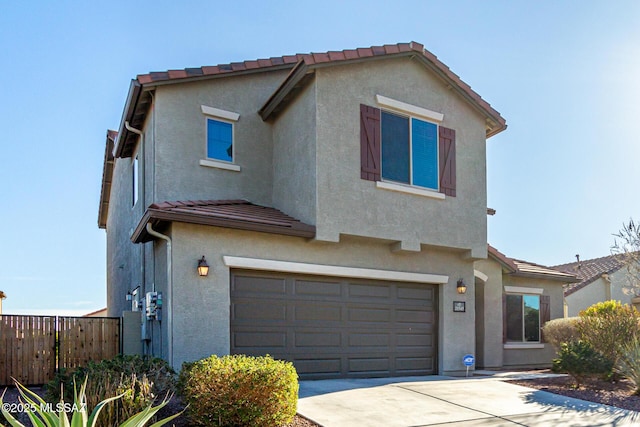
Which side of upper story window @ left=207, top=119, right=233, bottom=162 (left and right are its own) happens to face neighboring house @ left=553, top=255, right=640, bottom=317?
left

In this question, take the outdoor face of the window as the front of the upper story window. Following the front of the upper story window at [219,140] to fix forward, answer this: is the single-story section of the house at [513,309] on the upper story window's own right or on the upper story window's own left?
on the upper story window's own left

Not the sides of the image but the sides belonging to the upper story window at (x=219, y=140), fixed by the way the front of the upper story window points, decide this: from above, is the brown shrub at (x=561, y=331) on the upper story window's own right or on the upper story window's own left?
on the upper story window's own left

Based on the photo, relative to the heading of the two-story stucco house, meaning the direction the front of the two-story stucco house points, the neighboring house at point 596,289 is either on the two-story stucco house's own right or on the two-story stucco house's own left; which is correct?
on the two-story stucco house's own left

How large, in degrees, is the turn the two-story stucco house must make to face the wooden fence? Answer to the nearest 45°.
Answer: approximately 135° to its right

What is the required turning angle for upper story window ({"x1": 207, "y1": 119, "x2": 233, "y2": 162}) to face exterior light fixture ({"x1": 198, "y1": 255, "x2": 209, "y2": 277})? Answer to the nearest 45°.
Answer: approximately 45° to its right

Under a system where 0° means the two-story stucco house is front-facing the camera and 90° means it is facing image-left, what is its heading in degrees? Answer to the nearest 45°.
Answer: approximately 315°

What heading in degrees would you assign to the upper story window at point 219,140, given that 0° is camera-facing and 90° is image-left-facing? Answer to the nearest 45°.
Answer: approximately 315°
